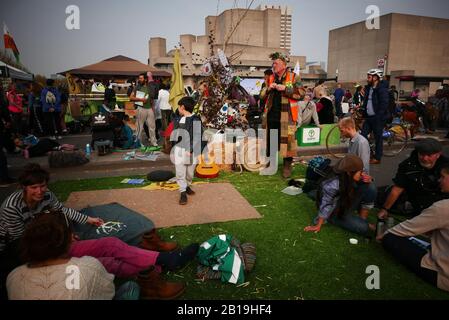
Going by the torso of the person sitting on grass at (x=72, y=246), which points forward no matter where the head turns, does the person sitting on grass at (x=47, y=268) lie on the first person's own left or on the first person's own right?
on the first person's own right

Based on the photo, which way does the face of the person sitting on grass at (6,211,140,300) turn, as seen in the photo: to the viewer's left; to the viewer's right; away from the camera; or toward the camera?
away from the camera

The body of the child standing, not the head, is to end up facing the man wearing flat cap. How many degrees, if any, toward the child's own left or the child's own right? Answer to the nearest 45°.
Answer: approximately 90° to the child's own left

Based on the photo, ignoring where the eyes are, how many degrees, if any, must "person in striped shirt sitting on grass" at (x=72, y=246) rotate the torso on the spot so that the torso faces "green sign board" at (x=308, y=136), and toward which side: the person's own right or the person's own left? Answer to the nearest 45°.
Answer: approximately 90° to the person's own left
